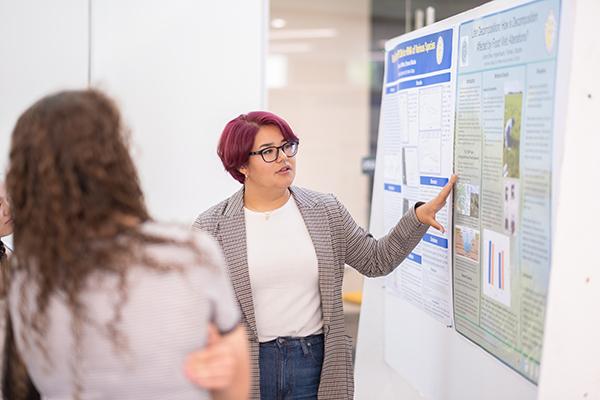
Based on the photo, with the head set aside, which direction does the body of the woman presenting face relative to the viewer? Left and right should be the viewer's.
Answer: facing the viewer

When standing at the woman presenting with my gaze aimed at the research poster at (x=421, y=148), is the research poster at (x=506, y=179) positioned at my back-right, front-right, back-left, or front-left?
front-right

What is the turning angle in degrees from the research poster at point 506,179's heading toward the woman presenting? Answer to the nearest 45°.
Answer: approximately 45° to its right

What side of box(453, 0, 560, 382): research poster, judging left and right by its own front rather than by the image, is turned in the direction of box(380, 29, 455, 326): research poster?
right

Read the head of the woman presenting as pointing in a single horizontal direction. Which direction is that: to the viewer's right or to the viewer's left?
to the viewer's right

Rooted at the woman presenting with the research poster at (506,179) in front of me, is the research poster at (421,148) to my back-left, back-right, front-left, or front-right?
front-left
